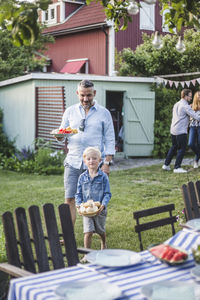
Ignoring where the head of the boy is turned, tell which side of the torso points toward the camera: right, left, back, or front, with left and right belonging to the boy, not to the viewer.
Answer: front

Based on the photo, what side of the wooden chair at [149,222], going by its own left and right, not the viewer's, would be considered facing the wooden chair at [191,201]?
left

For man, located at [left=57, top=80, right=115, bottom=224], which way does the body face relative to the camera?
toward the camera

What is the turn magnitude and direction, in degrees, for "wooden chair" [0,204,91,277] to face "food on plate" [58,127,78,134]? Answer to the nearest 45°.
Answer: approximately 135° to its left

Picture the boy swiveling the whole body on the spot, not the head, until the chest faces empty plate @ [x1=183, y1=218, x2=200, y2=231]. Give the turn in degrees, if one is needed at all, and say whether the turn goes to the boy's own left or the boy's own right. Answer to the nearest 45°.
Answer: approximately 45° to the boy's own left

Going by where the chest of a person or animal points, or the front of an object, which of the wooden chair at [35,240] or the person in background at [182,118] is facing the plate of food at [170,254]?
the wooden chair

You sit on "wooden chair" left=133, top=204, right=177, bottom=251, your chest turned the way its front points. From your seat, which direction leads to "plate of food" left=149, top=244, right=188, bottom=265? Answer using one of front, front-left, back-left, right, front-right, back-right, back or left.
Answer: front-right

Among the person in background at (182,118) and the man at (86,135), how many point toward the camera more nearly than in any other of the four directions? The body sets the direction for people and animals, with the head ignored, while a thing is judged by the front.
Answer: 1

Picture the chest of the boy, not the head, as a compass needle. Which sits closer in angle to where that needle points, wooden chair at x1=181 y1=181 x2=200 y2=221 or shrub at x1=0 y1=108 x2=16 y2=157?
the wooden chair
